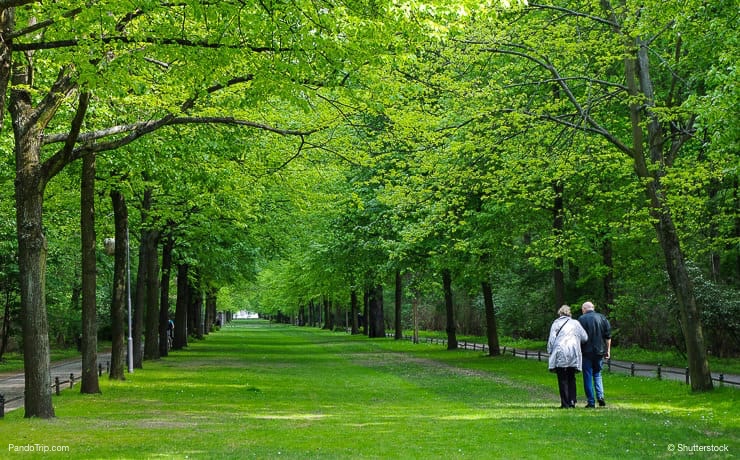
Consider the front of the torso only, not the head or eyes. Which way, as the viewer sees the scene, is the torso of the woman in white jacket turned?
away from the camera

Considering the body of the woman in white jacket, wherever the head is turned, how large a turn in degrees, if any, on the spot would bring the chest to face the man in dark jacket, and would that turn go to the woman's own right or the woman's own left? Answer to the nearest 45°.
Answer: approximately 45° to the woman's own right
